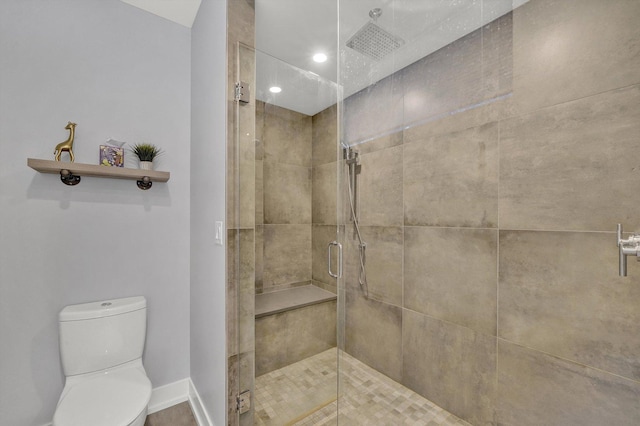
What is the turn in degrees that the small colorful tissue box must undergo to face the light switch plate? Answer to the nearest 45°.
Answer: approximately 45° to its left

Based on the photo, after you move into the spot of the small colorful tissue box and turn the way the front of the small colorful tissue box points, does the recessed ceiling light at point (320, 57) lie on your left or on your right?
on your left

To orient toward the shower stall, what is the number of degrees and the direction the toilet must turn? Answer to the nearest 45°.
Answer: approximately 45° to its left

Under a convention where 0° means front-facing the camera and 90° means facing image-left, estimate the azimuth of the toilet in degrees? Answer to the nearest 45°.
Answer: approximately 0°
